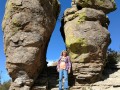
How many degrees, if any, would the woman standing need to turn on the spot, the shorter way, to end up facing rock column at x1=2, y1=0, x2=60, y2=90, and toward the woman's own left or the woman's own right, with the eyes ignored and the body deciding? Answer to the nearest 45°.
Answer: approximately 90° to the woman's own right

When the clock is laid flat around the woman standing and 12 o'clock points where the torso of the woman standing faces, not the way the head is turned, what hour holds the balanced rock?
The balanced rock is roughly at 8 o'clock from the woman standing.

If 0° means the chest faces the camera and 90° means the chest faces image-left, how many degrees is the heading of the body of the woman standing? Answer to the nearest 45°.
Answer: approximately 0°
